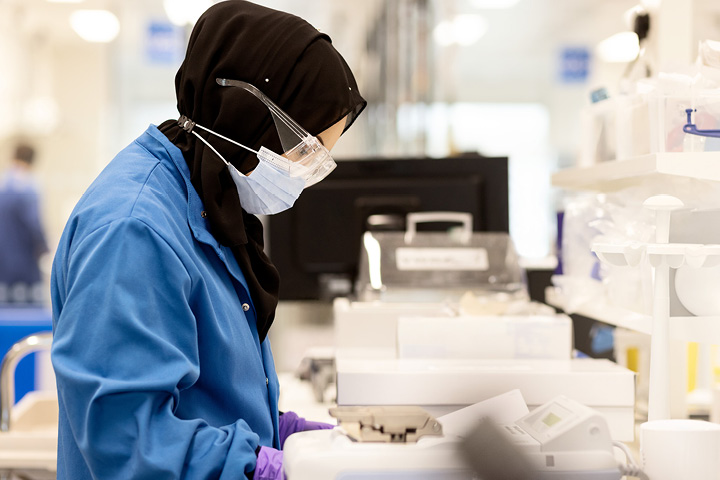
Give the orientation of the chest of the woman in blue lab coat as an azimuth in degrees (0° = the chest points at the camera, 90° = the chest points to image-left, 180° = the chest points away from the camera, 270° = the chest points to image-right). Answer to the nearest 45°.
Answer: approximately 270°

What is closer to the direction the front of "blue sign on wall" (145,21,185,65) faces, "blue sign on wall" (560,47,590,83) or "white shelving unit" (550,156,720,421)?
the white shelving unit

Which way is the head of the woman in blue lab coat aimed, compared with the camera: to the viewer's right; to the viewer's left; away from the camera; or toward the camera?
to the viewer's right

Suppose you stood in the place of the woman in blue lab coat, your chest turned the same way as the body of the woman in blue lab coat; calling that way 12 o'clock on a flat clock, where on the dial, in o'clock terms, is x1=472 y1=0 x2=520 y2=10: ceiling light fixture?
The ceiling light fixture is roughly at 10 o'clock from the woman in blue lab coat.

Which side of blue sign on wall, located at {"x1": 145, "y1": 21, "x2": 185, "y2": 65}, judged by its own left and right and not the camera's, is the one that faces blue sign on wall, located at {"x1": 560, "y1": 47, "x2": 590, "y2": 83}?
left

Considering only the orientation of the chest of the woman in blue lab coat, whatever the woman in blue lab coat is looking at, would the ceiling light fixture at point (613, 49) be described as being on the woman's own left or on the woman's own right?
on the woman's own left

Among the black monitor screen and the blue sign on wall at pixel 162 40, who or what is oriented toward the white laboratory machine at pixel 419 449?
the blue sign on wall

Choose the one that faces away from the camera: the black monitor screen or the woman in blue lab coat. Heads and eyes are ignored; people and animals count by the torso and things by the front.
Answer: the black monitor screen

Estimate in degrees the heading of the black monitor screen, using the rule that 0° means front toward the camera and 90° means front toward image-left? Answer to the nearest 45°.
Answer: approximately 180°
